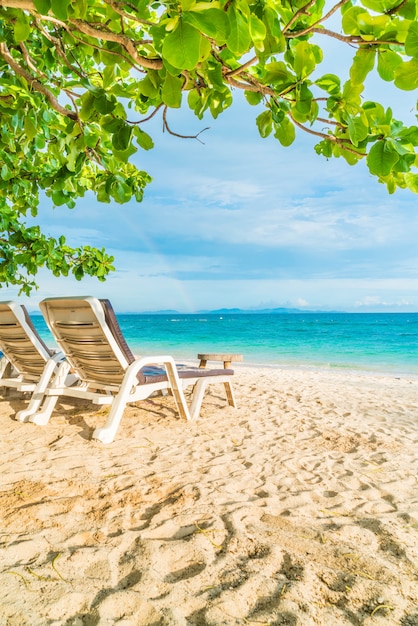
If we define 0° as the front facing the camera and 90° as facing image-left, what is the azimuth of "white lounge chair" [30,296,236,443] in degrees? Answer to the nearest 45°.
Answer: approximately 225°

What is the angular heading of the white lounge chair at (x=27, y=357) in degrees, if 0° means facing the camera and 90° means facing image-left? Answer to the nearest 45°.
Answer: approximately 225°

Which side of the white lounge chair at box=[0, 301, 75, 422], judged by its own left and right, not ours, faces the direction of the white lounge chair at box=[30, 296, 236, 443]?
right

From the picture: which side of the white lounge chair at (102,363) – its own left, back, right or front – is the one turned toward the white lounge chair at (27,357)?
left
